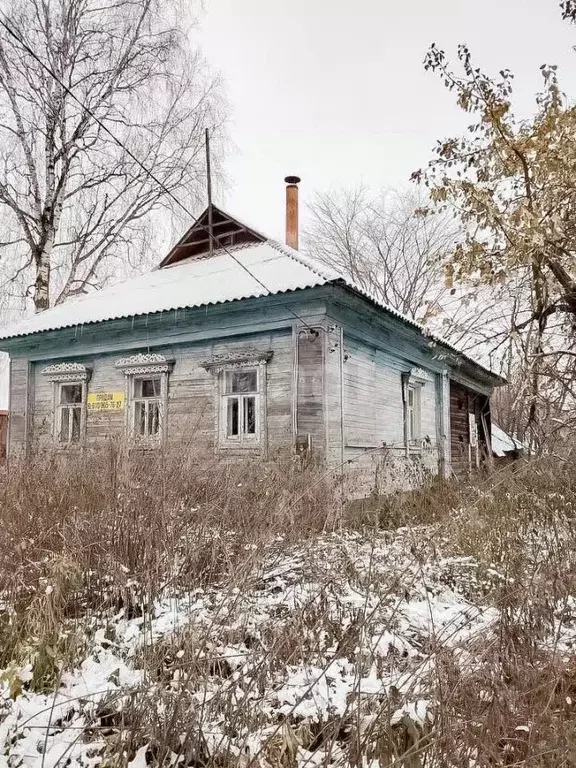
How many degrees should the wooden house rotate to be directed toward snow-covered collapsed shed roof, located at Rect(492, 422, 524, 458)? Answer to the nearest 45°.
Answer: approximately 180°

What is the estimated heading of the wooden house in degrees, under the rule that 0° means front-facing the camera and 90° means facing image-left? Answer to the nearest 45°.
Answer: approximately 45°
